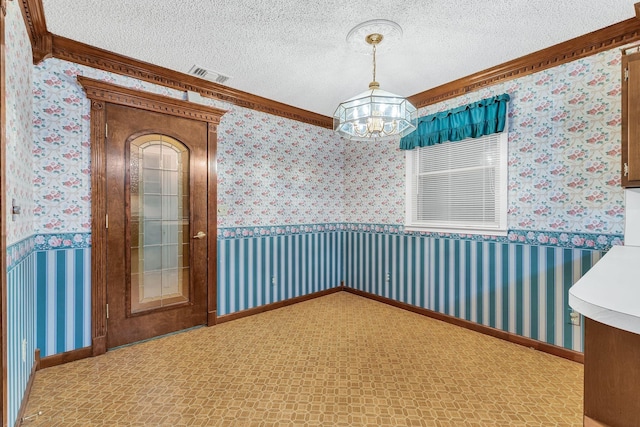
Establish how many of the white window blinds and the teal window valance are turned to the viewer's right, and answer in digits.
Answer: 0

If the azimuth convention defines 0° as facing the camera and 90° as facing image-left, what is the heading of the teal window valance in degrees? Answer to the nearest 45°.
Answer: approximately 45°

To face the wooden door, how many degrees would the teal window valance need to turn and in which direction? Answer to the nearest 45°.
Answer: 0° — it already faces it

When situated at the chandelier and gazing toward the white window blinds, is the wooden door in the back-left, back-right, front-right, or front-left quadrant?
back-left

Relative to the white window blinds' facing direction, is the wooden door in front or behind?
in front

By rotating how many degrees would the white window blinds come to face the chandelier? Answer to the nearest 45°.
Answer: approximately 45° to its left
